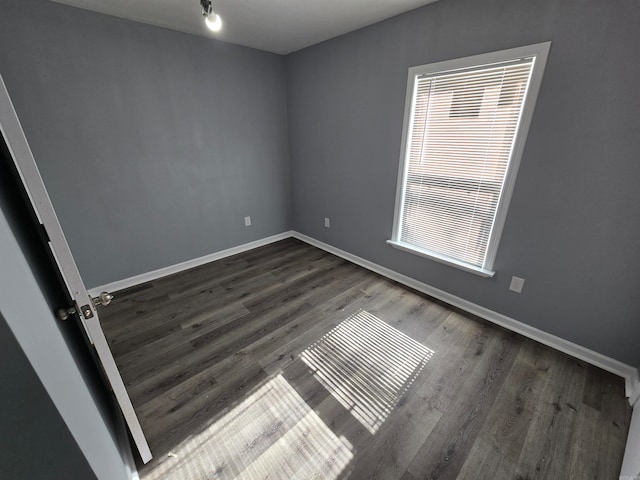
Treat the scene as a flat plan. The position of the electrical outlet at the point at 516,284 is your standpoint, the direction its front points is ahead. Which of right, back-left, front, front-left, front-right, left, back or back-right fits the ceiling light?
front-right

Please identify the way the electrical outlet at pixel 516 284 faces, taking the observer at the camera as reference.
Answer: facing the viewer
